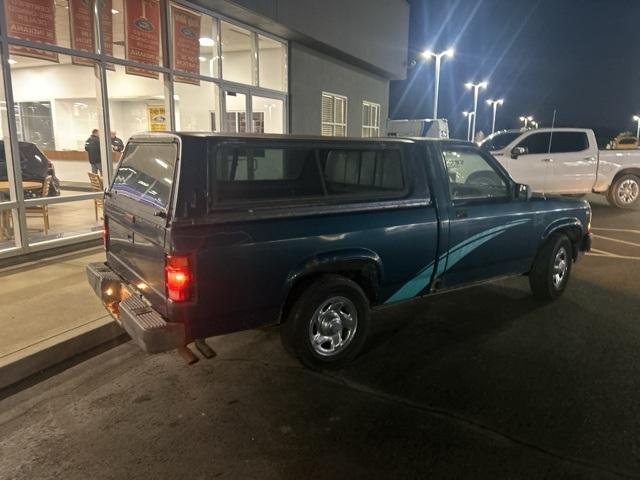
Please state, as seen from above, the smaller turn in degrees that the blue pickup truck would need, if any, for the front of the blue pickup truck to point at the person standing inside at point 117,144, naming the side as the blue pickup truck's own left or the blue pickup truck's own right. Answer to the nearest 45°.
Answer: approximately 90° to the blue pickup truck's own left

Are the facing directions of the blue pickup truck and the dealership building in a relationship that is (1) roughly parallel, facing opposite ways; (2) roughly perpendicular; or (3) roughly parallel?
roughly perpendicular

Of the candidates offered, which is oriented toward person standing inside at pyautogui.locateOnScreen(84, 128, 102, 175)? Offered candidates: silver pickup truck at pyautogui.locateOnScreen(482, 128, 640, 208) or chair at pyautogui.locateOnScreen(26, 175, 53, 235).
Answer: the silver pickup truck

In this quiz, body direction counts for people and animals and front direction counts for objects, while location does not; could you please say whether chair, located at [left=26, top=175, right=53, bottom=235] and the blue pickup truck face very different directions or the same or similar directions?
very different directions

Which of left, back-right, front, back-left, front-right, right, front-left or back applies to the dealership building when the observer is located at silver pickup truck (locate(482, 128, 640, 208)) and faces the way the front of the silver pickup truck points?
front

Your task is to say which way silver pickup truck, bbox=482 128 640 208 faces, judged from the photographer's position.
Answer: facing the viewer and to the left of the viewer

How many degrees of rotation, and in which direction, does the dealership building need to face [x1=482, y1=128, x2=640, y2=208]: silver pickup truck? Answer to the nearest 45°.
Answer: approximately 45° to its left

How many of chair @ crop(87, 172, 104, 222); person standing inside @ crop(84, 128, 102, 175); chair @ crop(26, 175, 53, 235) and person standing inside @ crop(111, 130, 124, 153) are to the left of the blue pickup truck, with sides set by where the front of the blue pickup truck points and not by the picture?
4

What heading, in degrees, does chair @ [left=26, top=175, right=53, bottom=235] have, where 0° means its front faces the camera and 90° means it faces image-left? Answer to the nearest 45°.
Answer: approximately 90°

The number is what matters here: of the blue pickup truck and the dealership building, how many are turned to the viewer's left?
0

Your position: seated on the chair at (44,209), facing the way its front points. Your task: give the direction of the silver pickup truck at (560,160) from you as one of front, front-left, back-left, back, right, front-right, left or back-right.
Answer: back

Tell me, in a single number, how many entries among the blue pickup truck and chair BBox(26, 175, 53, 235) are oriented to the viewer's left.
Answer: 1

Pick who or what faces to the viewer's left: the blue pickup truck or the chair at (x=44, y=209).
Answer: the chair

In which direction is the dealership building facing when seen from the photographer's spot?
facing the viewer and to the right of the viewer

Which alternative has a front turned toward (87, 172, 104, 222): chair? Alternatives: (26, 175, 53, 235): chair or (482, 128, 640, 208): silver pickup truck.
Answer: the silver pickup truck
